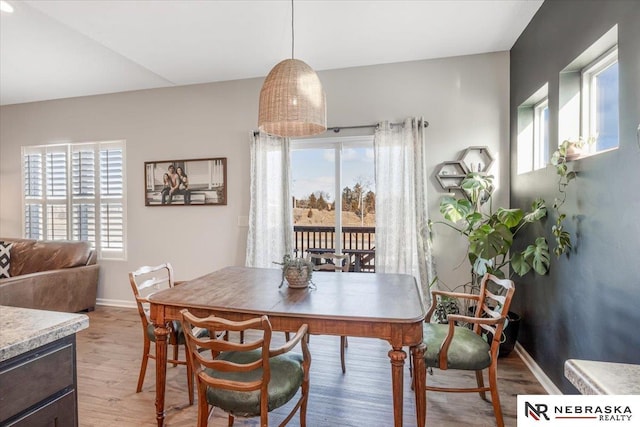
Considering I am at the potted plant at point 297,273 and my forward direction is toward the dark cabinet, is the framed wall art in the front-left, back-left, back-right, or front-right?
back-right

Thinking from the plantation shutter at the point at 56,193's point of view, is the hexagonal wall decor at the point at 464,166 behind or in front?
in front

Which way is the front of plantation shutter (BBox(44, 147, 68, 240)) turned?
toward the camera

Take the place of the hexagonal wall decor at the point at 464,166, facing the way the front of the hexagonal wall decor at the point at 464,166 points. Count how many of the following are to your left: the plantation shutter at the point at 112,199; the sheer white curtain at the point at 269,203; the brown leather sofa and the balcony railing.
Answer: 0

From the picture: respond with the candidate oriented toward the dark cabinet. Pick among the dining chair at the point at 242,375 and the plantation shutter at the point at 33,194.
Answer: the plantation shutter

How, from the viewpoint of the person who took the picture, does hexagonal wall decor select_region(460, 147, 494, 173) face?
facing the viewer

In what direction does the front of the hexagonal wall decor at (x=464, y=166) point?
toward the camera

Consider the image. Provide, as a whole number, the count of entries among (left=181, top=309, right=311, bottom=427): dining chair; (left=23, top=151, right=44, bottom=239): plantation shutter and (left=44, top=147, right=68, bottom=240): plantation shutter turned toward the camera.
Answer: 2

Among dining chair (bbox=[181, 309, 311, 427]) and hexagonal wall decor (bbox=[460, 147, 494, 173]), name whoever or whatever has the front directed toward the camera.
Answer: the hexagonal wall decor

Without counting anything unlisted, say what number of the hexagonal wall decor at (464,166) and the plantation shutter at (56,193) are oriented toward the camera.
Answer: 2

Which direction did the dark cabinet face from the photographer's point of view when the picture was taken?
facing the viewer and to the right of the viewer

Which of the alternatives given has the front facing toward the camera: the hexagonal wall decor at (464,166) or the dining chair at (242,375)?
the hexagonal wall decor

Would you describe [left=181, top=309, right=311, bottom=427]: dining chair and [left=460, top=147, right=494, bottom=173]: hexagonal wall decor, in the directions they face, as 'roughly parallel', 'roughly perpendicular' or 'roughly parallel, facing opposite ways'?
roughly parallel, facing opposite ways

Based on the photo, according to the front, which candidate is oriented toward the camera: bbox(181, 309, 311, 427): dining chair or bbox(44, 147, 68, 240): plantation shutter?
the plantation shutter

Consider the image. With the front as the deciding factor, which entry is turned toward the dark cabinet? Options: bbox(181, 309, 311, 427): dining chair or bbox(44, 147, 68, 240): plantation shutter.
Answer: the plantation shutter
